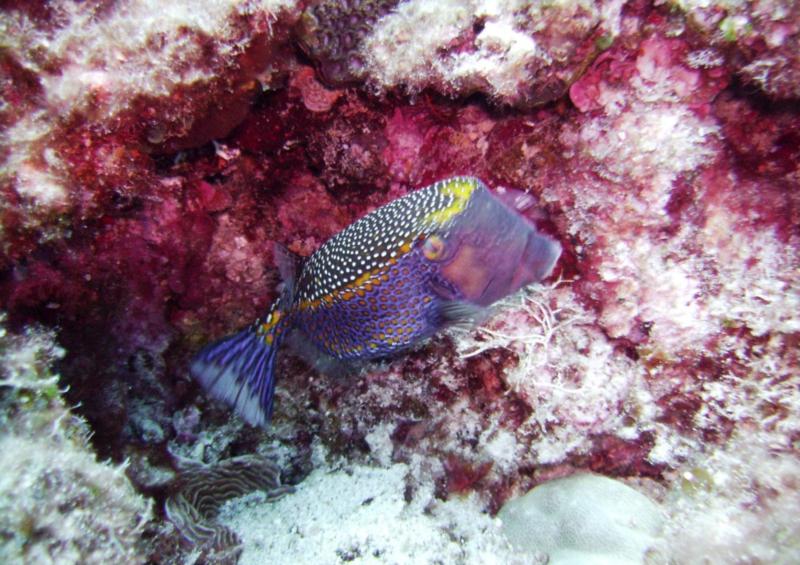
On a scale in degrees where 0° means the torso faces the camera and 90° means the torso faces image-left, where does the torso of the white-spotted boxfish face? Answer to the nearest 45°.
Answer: approximately 270°
